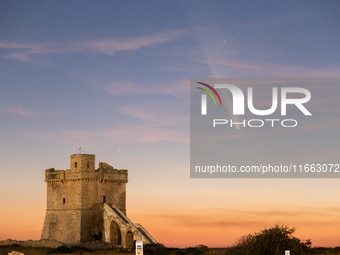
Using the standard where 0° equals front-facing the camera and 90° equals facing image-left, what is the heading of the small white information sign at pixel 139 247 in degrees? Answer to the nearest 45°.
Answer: approximately 0°

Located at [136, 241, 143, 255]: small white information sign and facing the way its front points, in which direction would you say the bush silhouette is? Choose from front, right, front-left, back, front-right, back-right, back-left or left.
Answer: back-left
